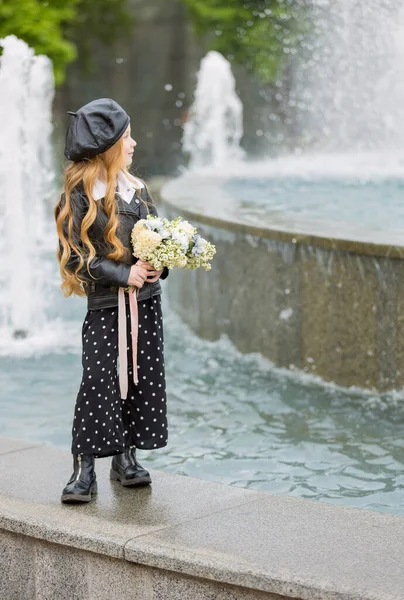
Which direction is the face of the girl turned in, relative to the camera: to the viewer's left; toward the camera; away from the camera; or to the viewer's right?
to the viewer's right

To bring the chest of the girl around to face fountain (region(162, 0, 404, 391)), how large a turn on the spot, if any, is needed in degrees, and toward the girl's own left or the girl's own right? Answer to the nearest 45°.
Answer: approximately 90° to the girl's own left

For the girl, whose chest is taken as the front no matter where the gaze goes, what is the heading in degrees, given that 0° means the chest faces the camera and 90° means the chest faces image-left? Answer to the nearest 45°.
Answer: approximately 315°
